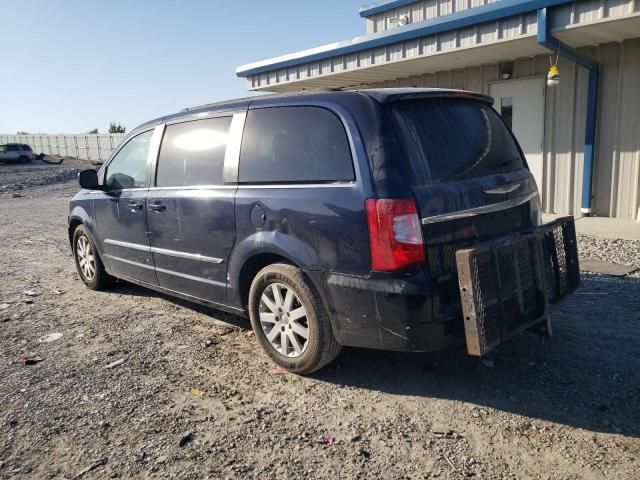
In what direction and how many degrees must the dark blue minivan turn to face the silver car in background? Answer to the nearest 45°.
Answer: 0° — it already faces it

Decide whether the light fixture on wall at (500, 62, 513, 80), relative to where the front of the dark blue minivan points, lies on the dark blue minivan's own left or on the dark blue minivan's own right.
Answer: on the dark blue minivan's own right

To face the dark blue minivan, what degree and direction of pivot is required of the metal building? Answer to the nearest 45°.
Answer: approximately 45° to its left

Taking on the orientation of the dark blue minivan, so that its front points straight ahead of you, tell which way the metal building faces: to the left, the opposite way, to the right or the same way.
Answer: to the left

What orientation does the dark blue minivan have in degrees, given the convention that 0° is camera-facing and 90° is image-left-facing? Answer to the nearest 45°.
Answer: approximately 135°

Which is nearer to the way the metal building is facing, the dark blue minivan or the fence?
the dark blue minivan

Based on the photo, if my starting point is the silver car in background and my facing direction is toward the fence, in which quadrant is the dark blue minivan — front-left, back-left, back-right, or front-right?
back-right

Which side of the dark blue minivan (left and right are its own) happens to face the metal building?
right

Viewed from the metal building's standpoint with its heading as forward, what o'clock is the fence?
The fence is roughly at 3 o'clock from the metal building.
